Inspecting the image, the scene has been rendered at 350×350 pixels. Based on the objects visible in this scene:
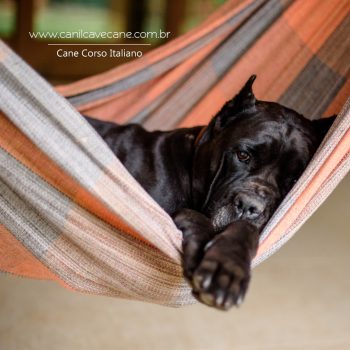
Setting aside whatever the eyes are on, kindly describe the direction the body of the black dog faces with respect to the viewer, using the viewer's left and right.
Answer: facing the viewer and to the right of the viewer
